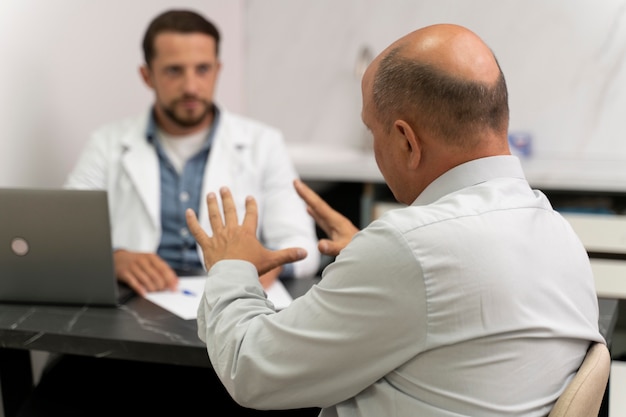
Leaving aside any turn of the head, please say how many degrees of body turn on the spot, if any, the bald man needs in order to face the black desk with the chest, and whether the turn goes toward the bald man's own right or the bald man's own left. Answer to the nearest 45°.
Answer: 0° — they already face it

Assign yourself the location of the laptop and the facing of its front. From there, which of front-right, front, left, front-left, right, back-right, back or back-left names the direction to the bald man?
back-right

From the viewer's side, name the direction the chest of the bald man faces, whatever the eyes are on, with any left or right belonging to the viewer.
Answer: facing away from the viewer and to the left of the viewer

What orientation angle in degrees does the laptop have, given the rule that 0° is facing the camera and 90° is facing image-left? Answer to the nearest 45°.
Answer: approximately 180°

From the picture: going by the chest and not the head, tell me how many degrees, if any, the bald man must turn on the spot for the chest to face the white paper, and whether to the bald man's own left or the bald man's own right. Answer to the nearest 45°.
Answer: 0° — they already face it

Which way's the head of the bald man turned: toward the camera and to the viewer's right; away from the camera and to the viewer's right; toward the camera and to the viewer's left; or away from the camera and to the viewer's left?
away from the camera and to the viewer's left
